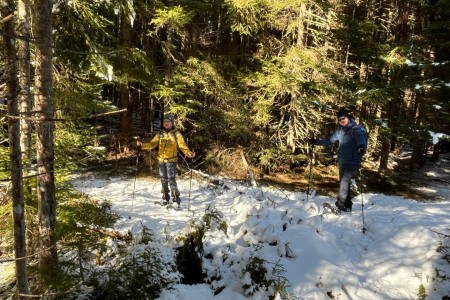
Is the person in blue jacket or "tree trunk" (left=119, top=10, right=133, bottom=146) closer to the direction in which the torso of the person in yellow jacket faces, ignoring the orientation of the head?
the person in blue jacket

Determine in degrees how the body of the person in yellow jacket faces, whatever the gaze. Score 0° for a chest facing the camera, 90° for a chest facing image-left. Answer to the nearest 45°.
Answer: approximately 0°

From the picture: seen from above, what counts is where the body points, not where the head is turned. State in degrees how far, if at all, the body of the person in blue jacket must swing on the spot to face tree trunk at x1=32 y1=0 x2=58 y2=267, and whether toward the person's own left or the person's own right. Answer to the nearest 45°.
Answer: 0° — they already face it

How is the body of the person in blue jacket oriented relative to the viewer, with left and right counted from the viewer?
facing the viewer and to the left of the viewer

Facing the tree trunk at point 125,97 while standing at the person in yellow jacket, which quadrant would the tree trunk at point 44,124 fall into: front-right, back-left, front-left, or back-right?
back-left

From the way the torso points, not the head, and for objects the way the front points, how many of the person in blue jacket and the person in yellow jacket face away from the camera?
0

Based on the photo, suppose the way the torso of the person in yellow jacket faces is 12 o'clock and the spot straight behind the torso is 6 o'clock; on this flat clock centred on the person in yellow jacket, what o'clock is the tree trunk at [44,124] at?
The tree trunk is roughly at 1 o'clock from the person in yellow jacket.

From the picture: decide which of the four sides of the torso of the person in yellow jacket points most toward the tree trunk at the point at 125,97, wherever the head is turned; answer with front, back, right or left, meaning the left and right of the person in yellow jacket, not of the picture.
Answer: back

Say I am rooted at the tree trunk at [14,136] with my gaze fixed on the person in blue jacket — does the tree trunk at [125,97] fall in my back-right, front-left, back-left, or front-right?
front-left

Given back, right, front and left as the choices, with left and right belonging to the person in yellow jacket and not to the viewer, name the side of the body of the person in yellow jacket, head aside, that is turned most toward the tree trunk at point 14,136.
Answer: front

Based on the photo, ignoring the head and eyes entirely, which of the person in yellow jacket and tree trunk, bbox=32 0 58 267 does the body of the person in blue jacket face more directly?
the tree trunk

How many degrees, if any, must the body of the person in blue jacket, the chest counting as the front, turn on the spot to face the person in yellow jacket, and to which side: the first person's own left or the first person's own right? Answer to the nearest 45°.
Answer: approximately 45° to the first person's own right

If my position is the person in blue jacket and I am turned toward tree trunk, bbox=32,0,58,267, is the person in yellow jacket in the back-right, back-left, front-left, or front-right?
front-right
